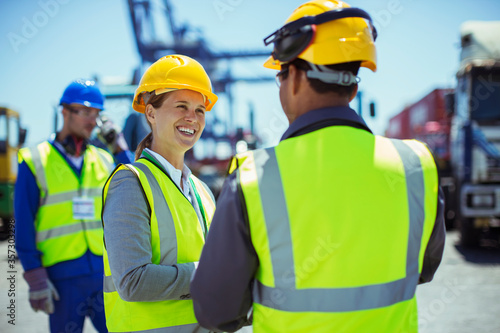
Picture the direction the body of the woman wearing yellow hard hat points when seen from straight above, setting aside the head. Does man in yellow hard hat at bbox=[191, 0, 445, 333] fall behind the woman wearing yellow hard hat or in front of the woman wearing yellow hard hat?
in front

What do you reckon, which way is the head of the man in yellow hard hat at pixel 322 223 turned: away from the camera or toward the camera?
away from the camera

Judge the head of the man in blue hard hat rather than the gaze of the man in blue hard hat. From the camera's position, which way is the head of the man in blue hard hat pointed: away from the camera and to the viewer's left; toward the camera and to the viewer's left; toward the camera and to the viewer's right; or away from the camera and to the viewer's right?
toward the camera and to the viewer's right

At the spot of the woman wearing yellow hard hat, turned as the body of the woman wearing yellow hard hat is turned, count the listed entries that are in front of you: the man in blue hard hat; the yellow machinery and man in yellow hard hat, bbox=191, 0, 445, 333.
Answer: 1

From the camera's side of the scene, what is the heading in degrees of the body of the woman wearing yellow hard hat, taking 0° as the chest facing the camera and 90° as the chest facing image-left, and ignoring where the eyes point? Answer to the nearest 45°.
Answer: approximately 315°

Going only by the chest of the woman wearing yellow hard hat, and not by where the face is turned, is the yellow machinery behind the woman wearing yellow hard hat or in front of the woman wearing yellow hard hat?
behind

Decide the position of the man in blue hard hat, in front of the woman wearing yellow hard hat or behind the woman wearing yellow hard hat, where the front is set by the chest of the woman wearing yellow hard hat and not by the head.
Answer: behind
